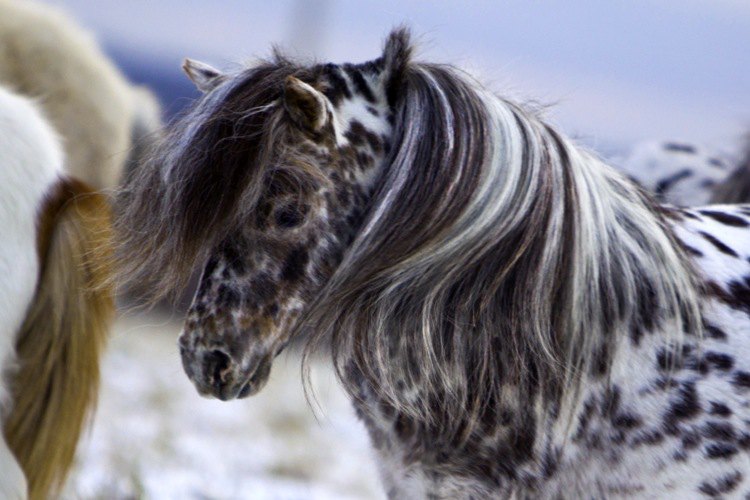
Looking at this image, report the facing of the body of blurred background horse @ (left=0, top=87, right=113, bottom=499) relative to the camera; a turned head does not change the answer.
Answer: to the viewer's left

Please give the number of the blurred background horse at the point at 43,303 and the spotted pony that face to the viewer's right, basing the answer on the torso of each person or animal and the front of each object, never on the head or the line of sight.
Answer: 0

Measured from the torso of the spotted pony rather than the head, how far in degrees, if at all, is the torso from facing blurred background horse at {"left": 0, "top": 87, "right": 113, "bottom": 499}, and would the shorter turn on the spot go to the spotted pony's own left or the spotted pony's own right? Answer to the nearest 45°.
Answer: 0° — it already faces it

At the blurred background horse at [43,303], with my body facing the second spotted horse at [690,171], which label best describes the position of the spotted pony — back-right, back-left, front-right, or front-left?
front-right

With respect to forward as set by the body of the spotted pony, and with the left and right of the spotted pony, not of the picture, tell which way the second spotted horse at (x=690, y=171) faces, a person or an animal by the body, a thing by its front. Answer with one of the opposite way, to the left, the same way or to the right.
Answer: the opposite way

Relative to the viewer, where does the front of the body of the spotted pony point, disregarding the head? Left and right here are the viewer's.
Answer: facing to the left of the viewer

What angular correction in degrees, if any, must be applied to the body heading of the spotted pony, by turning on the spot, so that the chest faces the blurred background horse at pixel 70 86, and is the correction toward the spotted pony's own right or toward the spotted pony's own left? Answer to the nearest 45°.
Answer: approximately 45° to the spotted pony's own right

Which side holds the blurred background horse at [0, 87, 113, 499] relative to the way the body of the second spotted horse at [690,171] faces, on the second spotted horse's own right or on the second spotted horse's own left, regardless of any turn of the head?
on the second spotted horse's own right

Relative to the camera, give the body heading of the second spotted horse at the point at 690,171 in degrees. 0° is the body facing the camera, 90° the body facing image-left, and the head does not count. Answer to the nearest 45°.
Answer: approximately 270°

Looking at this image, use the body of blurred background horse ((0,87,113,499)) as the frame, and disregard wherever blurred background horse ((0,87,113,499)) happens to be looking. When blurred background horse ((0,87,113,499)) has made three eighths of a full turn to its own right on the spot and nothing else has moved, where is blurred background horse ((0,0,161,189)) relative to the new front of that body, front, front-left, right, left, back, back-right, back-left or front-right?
front-left

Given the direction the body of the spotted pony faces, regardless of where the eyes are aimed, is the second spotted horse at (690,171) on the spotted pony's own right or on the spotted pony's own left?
on the spotted pony's own right
